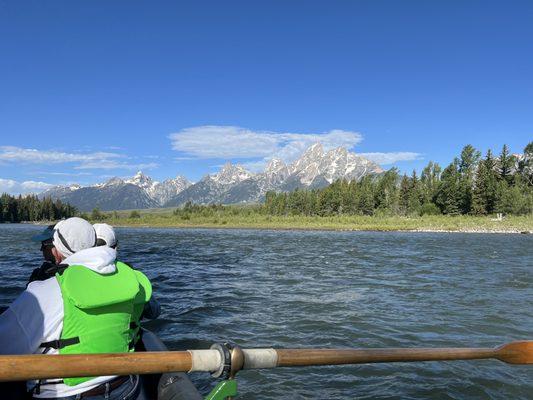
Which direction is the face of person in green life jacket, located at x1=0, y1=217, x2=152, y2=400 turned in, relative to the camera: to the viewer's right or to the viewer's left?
to the viewer's left

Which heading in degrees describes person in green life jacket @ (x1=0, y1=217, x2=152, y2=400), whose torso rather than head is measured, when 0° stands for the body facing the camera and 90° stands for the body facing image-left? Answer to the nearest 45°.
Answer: approximately 135°

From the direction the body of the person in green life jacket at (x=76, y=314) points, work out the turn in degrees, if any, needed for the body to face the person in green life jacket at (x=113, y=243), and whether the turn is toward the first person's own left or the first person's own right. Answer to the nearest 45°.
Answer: approximately 45° to the first person's own right
